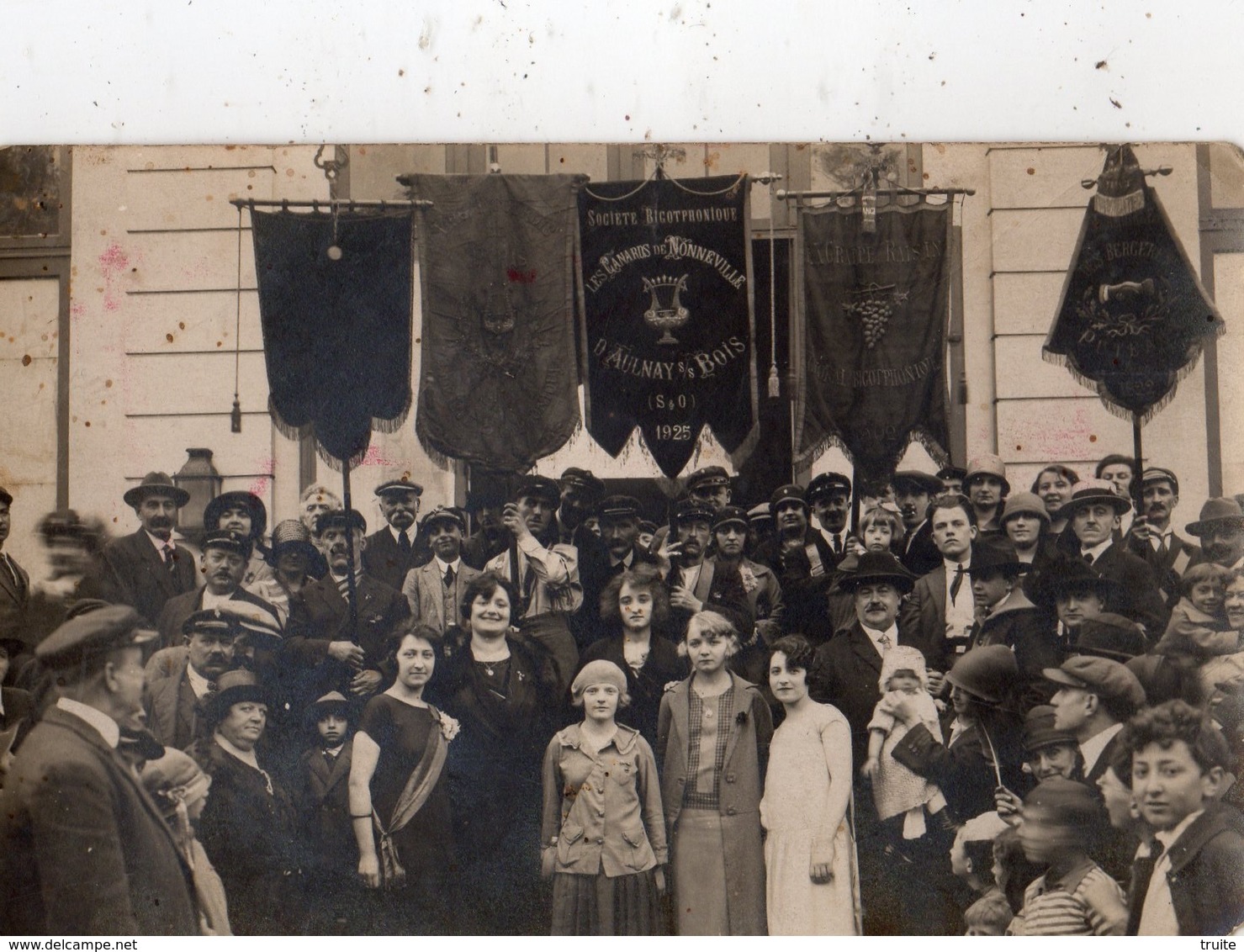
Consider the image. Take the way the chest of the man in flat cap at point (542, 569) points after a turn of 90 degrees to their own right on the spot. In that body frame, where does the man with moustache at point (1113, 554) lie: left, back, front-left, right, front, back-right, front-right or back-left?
back

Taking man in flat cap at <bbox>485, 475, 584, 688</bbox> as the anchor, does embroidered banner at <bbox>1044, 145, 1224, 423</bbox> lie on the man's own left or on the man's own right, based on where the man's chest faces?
on the man's own left

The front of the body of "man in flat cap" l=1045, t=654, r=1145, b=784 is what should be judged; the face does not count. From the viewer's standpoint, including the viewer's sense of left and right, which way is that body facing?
facing to the left of the viewer

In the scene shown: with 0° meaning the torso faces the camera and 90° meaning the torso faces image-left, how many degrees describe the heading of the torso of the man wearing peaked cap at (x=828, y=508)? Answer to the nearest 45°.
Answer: approximately 0°

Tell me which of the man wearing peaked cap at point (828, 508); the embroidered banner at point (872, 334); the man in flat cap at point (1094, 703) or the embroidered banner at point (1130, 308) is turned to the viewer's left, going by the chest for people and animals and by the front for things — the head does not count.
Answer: the man in flat cap

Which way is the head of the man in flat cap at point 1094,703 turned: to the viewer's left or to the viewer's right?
to the viewer's left

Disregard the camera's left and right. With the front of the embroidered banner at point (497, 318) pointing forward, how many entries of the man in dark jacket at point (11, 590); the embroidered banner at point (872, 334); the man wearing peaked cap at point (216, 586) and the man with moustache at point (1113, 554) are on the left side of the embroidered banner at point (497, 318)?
2

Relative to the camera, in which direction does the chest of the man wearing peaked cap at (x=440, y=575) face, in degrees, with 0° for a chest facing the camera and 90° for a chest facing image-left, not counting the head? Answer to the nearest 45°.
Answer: approximately 0°
